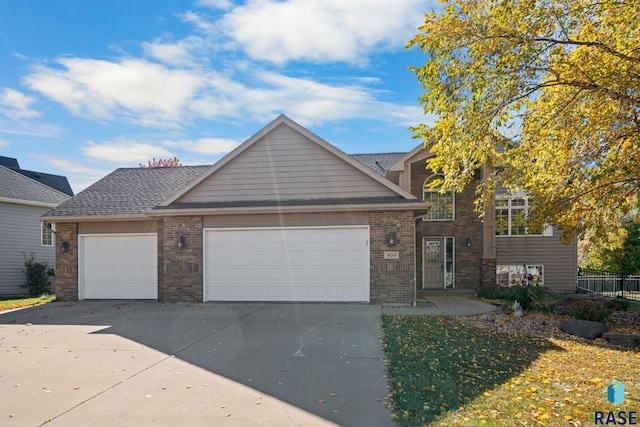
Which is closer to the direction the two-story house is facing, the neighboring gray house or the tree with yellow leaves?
the tree with yellow leaves

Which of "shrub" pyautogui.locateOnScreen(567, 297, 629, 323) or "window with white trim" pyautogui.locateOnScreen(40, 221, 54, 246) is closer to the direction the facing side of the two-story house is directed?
the shrub

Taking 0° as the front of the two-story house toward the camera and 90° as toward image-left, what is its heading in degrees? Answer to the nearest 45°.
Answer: approximately 0°

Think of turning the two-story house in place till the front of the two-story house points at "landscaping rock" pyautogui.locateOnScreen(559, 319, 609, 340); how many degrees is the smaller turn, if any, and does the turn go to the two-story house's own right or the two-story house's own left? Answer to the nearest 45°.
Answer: approximately 45° to the two-story house's own left

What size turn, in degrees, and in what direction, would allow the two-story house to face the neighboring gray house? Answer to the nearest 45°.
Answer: approximately 135° to its right

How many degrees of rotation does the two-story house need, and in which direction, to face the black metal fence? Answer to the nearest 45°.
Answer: approximately 135° to its left

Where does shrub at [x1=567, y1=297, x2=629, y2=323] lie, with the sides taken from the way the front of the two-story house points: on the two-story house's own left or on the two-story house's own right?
on the two-story house's own left
